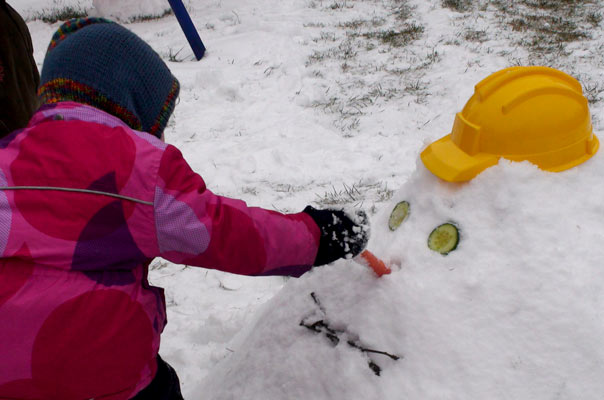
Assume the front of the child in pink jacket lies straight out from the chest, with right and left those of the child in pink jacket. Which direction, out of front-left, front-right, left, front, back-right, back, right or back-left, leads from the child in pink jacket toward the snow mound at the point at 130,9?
front-left

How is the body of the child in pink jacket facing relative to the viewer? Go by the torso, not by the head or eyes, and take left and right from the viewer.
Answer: facing away from the viewer and to the right of the viewer

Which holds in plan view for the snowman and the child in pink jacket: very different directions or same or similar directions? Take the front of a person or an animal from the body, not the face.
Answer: very different directions

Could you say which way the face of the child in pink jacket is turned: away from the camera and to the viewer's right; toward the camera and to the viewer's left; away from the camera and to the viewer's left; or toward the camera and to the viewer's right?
away from the camera and to the viewer's right

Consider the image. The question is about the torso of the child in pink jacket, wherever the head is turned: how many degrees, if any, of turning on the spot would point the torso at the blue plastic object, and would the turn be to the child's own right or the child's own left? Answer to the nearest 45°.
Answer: approximately 45° to the child's own left

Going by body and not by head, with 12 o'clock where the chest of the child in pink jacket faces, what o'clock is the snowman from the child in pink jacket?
The snowman is roughly at 2 o'clock from the child in pink jacket.

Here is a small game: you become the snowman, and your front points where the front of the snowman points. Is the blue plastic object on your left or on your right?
on your right

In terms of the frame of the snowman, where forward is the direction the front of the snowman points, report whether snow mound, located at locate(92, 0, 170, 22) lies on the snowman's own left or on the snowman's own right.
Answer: on the snowman's own right

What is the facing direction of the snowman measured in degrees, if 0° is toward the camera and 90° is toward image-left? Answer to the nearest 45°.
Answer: approximately 45°
